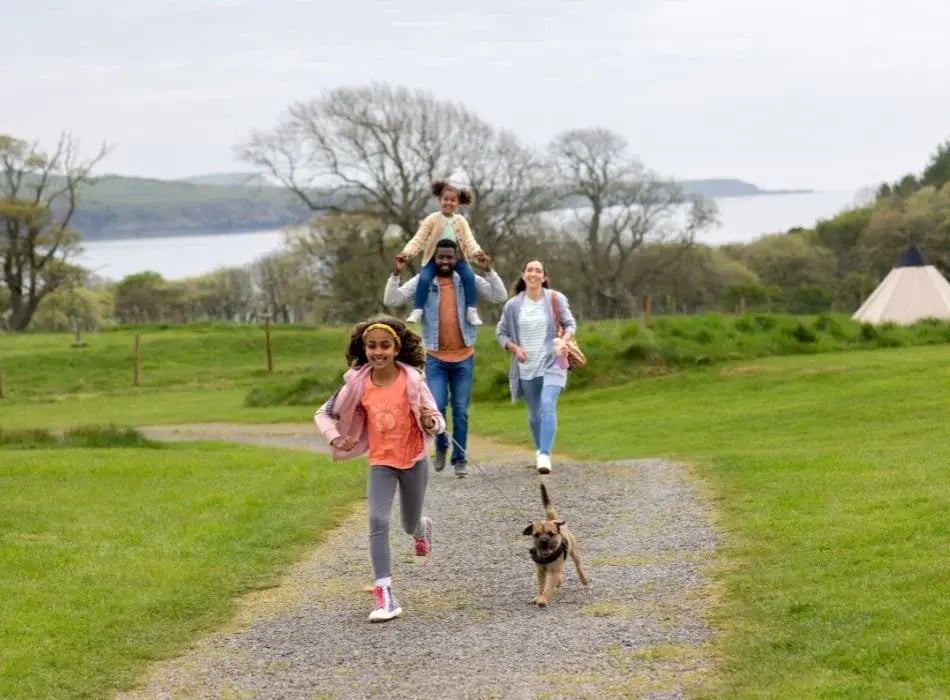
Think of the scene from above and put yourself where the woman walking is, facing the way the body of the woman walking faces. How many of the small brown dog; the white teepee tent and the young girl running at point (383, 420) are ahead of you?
2

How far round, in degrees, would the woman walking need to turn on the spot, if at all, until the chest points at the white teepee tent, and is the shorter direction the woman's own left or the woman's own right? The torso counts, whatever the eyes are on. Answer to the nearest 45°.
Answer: approximately 135° to the woman's own left

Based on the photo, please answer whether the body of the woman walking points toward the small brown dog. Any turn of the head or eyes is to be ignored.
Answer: yes

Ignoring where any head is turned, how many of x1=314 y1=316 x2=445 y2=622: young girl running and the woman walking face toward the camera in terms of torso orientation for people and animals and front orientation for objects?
2

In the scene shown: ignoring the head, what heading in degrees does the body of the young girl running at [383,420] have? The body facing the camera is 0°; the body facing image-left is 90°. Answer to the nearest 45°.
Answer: approximately 0°
